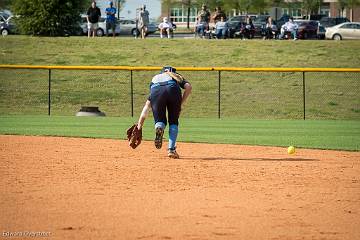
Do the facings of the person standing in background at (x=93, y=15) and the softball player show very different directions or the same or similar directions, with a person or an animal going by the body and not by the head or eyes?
very different directions

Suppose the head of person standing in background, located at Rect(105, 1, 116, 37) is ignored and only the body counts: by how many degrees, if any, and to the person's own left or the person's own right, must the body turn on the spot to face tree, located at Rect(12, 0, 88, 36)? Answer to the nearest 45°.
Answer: approximately 90° to the person's own right

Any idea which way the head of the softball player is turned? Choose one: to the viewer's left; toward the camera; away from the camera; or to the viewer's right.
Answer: away from the camera

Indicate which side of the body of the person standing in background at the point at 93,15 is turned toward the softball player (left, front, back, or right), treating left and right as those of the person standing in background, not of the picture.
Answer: front

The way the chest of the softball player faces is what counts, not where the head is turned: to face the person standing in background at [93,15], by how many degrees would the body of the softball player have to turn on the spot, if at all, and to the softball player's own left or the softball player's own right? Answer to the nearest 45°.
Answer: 0° — they already face them

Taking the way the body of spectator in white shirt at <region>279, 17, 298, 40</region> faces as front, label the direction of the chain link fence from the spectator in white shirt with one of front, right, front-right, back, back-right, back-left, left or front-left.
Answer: front

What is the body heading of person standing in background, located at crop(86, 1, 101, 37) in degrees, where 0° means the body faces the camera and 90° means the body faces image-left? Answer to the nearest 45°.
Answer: approximately 0°

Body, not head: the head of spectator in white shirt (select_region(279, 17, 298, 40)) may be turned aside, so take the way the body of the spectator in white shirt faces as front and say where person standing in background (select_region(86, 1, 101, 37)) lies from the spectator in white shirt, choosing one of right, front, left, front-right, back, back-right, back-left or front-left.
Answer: front-right

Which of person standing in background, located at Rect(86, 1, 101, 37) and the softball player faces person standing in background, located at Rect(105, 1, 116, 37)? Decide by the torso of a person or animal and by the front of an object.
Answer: the softball player

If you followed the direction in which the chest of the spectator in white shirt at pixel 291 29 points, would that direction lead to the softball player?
yes

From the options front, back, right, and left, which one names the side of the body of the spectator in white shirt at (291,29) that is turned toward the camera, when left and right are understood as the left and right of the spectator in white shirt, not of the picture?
front

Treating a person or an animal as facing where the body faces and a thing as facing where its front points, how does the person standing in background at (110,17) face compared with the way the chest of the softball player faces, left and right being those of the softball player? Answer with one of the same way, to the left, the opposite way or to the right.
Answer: the opposite way

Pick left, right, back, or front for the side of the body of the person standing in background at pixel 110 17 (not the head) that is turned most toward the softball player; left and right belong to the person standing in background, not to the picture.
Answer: front

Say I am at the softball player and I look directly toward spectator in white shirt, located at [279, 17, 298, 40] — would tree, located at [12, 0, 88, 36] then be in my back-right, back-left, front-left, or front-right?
front-left

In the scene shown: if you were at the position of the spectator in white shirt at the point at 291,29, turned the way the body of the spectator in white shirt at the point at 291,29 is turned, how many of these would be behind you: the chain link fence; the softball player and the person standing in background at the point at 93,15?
0

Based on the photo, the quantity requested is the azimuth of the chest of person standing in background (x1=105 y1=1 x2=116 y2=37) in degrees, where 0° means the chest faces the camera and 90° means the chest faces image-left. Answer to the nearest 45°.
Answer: approximately 0°

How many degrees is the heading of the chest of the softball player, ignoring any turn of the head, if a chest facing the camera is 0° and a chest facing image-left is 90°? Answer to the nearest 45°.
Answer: approximately 180°

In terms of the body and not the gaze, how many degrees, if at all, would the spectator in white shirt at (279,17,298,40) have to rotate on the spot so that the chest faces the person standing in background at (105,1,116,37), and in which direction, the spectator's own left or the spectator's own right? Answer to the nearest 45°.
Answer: approximately 90° to the spectator's own right
